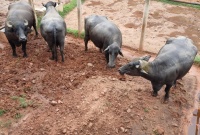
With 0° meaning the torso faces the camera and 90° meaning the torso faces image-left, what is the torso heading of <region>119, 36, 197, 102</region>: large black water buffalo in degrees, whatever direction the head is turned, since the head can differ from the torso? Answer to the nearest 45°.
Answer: approximately 45°

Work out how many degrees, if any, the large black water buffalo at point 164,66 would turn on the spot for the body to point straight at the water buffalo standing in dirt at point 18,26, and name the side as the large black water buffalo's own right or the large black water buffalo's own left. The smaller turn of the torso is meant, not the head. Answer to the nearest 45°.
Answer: approximately 45° to the large black water buffalo's own right

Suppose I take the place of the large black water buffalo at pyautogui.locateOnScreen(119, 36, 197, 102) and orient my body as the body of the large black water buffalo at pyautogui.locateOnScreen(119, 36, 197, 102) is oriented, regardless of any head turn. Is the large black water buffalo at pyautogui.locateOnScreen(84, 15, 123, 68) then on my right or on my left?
on my right

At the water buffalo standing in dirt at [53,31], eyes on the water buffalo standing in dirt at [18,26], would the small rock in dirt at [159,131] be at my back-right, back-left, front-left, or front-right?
back-left

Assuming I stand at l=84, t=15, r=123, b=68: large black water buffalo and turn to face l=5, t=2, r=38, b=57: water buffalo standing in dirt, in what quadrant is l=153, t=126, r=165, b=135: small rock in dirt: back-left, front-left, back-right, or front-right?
back-left

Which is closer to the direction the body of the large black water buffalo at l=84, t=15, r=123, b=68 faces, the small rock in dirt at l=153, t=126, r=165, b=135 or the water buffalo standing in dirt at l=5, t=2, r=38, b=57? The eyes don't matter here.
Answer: the small rock in dirt

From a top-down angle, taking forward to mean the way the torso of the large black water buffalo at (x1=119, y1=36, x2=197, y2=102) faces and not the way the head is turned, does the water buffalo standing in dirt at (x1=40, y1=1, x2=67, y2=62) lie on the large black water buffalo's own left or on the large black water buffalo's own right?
on the large black water buffalo's own right
